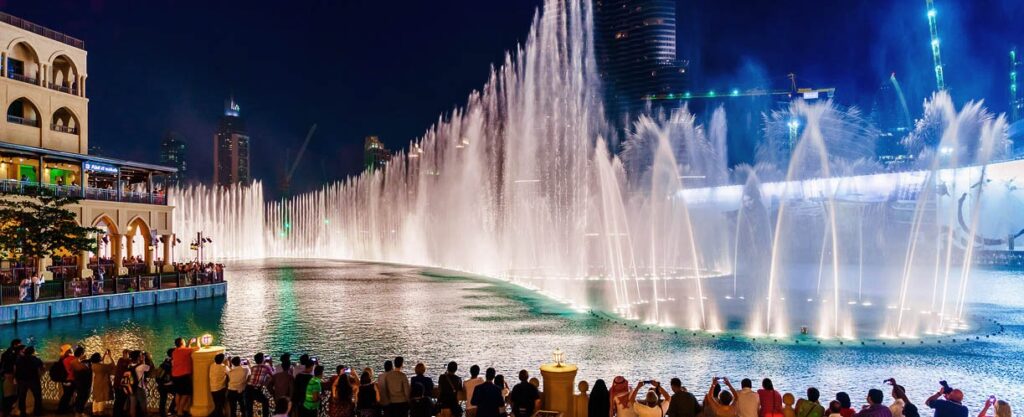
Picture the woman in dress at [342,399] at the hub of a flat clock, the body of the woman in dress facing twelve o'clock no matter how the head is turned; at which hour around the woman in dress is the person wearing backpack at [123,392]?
The person wearing backpack is roughly at 10 o'clock from the woman in dress.

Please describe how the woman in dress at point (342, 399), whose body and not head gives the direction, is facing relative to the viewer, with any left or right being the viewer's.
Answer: facing away from the viewer

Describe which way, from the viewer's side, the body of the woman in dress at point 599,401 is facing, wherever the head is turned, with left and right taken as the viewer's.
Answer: facing away from the viewer

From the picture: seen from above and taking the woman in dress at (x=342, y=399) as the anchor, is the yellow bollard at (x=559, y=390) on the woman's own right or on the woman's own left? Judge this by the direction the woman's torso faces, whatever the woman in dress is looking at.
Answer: on the woman's own right

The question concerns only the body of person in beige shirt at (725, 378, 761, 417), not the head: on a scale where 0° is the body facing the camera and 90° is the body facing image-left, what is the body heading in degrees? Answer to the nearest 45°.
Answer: approximately 180°

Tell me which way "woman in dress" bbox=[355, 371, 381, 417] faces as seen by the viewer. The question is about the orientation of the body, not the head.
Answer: away from the camera
